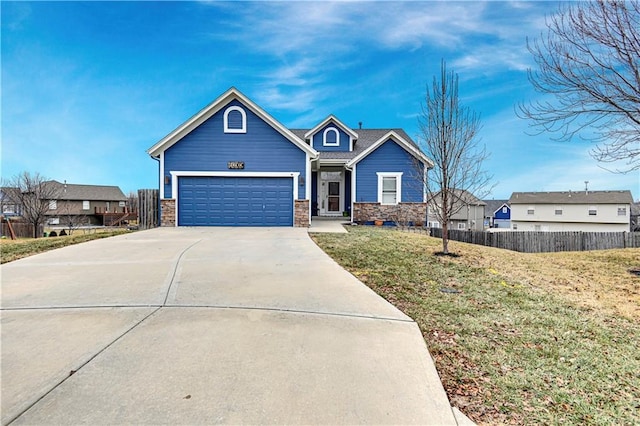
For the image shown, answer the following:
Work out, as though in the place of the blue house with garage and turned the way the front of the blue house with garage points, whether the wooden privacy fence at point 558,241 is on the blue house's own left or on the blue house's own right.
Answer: on the blue house's own left

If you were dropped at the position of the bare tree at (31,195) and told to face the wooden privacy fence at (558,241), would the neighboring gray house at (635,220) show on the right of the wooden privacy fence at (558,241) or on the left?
left

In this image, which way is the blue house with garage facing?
toward the camera

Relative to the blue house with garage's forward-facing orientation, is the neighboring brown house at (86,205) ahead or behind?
behind

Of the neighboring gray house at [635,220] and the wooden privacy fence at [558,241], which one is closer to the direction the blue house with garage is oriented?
the wooden privacy fence

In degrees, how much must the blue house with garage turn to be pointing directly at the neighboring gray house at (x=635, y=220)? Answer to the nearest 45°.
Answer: approximately 135° to its left

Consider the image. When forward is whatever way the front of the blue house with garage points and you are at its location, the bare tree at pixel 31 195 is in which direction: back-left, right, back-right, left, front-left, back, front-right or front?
back-right

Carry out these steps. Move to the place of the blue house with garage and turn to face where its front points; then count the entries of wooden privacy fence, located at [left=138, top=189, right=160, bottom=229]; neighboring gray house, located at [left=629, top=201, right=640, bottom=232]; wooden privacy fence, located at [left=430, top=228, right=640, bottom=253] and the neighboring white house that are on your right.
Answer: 1
